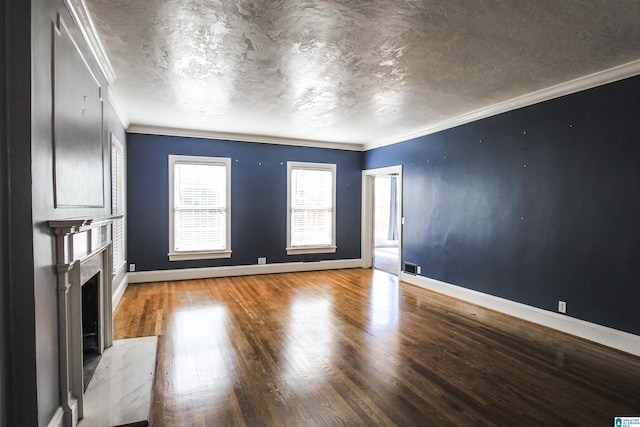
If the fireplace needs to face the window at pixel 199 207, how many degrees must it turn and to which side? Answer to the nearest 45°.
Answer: approximately 45° to its left

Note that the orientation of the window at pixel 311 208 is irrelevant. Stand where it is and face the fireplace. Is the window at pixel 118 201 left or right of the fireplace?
right

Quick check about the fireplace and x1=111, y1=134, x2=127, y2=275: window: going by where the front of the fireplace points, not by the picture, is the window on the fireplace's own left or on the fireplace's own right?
on the fireplace's own left

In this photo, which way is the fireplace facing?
to the viewer's right

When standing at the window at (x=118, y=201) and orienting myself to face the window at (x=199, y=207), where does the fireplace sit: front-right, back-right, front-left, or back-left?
back-right

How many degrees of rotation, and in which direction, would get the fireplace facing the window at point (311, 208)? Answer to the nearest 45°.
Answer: approximately 45° to its left
